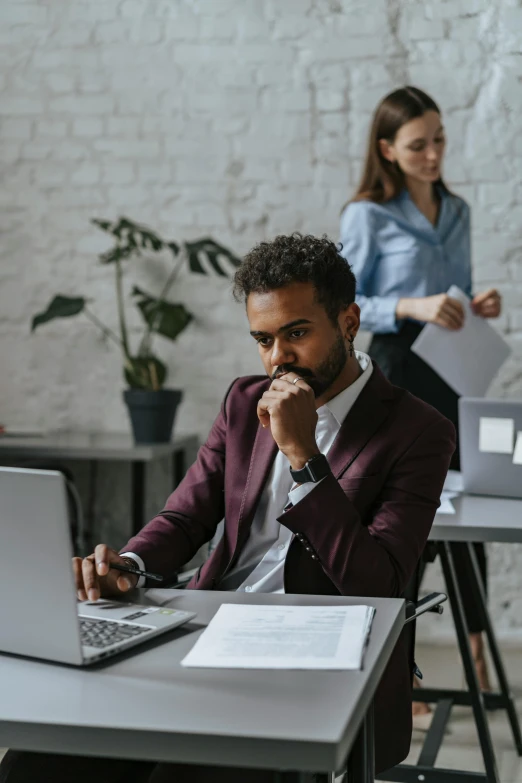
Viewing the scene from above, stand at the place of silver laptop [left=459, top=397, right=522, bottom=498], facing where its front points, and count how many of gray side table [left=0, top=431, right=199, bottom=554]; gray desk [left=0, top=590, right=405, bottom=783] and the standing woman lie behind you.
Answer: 1

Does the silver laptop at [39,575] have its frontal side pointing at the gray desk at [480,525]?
yes

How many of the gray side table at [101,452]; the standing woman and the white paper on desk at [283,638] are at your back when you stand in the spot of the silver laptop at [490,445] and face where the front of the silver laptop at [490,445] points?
1

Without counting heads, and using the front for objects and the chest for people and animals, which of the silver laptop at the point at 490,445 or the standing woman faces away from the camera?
the silver laptop

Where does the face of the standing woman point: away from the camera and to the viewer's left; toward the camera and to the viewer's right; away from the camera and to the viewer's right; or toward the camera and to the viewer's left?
toward the camera and to the viewer's right

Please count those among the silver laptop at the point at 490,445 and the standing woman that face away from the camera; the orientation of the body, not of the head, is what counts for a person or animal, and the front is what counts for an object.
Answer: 1

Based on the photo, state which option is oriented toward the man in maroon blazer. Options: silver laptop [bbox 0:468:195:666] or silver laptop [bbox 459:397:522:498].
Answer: silver laptop [bbox 0:468:195:666]

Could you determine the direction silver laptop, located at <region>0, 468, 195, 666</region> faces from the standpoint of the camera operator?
facing away from the viewer and to the right of the viewer

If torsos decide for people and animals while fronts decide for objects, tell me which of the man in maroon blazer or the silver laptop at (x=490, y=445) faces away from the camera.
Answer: the silver laptop

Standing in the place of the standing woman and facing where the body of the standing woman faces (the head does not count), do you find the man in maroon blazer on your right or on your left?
on your right

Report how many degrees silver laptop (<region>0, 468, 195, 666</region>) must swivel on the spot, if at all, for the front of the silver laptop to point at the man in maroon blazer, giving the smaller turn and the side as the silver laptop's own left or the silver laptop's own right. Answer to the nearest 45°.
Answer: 0° — it already faces them

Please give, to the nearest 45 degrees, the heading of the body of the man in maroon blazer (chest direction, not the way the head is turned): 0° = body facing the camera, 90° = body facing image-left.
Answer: approximately 45°

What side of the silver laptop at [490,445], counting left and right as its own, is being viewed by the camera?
back

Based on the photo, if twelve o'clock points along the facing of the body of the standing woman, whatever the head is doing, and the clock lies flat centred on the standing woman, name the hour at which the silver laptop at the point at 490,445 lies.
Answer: The silver laptop is roughly at 1 o'clock from the standing woman.

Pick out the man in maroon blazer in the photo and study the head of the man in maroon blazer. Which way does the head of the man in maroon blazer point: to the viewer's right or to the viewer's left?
to the viewer's left

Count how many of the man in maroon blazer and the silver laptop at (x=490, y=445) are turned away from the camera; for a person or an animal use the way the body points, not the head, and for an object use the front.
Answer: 1

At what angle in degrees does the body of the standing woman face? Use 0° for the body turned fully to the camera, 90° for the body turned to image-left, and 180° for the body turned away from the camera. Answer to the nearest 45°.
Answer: approximately 315°

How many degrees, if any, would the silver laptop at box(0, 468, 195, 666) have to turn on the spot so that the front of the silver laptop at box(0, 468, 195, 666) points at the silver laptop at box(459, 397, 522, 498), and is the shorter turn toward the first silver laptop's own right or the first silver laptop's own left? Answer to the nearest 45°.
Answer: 0° — it already faces it
